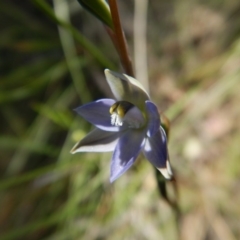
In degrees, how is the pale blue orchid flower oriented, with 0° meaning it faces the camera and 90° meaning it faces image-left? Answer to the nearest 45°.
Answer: approximately 45°
